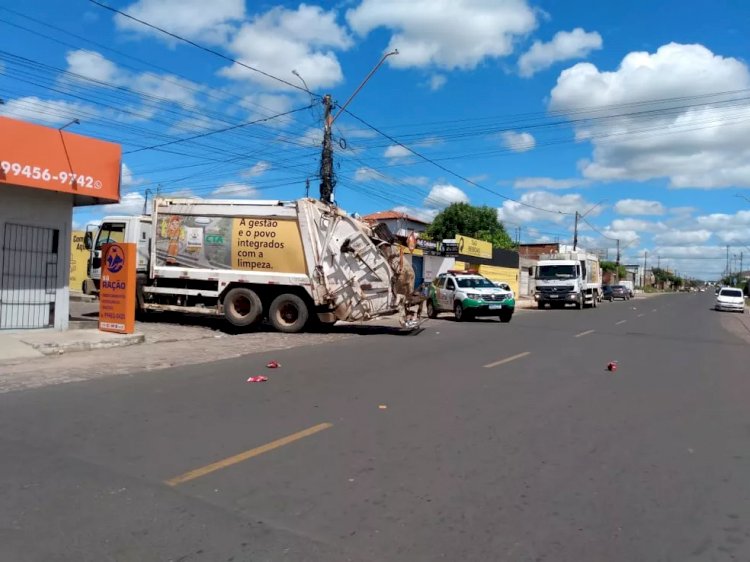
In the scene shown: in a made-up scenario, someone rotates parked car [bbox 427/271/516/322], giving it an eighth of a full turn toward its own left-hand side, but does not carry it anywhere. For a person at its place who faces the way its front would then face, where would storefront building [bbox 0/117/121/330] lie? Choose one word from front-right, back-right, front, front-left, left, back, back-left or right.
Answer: back-right

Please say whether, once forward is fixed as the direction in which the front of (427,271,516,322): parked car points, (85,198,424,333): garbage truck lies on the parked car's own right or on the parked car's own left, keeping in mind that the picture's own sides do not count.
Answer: on the parked car's own right

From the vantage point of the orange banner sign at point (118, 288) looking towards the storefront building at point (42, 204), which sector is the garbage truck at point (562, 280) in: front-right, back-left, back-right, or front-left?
back-right

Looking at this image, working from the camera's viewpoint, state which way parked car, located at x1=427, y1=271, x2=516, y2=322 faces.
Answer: facing the viewer and to the right of the viewer

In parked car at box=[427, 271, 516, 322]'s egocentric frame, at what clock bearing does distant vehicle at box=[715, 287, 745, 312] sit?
The distant vehicle is roughly at 9 o'clock from the parked car.

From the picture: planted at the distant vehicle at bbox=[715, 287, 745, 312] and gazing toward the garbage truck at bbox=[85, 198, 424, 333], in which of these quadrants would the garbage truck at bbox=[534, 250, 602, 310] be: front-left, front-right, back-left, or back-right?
front-right

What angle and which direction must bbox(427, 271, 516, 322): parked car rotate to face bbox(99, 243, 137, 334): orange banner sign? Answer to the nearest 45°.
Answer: approximately 90° to its right
